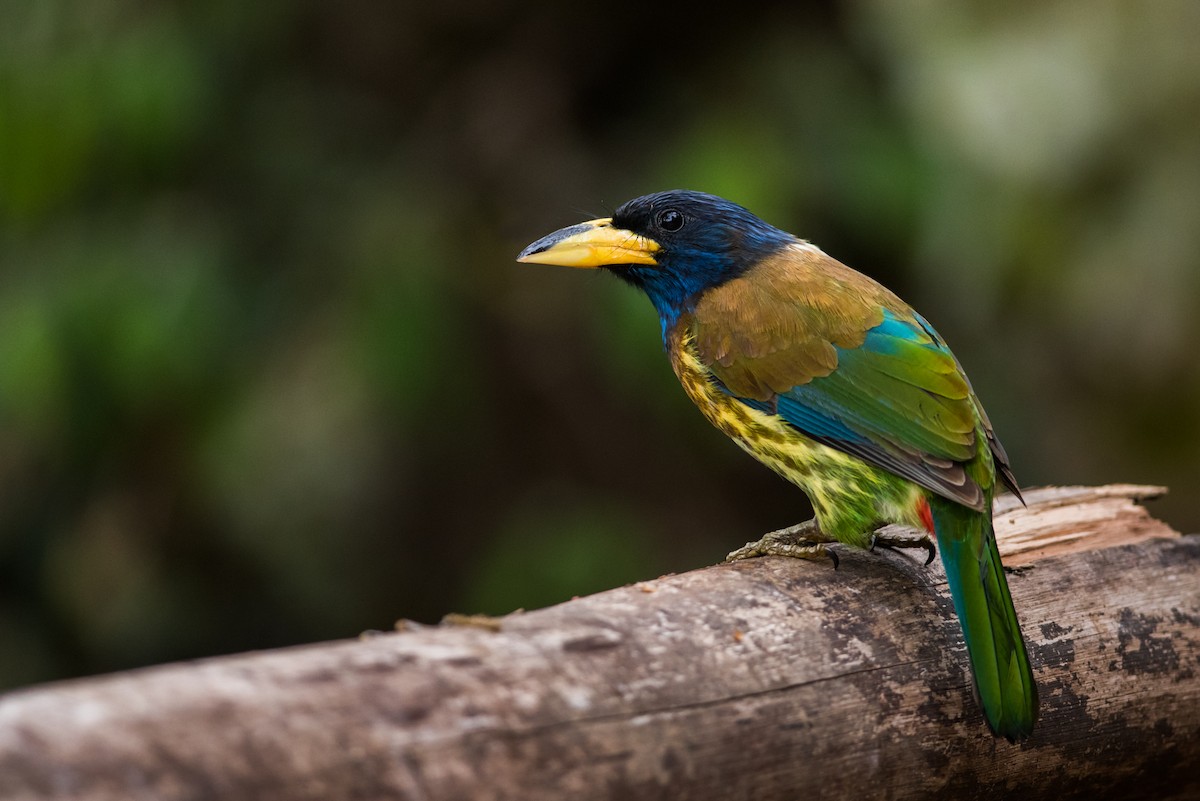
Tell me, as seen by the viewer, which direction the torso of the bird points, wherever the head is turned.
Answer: to the viewer's left
